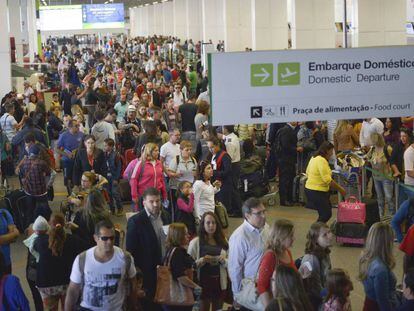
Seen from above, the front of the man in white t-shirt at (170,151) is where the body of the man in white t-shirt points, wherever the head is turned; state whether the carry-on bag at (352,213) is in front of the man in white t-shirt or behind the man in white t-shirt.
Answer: in front

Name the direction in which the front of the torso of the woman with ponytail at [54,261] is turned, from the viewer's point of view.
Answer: away from the camera

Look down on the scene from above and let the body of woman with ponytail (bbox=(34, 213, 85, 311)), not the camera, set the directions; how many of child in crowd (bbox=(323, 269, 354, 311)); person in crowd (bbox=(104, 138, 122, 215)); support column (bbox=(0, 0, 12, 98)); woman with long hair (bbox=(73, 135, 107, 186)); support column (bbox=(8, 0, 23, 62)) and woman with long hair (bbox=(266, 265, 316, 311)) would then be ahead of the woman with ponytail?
4

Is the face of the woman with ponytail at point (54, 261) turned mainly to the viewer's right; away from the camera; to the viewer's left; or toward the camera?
away from the camera

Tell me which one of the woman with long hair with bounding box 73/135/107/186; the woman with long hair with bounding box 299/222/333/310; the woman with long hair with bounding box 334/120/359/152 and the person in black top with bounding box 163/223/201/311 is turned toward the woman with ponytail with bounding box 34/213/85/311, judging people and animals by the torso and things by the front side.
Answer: the woman with long hair with bounding box 73/135/107/186

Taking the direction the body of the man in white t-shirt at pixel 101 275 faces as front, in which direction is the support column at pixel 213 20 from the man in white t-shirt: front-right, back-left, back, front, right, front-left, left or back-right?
back

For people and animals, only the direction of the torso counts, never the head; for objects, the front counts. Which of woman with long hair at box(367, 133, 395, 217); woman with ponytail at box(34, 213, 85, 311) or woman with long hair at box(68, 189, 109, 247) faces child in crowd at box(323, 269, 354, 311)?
woman with long hair at box(367, 133, 395, 217)

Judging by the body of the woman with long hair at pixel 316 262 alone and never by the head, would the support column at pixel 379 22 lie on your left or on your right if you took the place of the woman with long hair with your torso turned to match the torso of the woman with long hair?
on your left

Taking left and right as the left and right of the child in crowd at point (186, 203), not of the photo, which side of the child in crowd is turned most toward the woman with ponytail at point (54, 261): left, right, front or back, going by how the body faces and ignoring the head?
right

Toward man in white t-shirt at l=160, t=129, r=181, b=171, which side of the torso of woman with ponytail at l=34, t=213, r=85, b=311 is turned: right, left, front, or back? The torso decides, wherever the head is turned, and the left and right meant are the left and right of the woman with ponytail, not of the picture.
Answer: front

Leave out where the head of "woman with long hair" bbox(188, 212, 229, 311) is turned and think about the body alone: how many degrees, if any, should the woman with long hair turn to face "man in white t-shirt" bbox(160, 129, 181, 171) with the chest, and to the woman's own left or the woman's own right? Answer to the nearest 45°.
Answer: approximately 180°
